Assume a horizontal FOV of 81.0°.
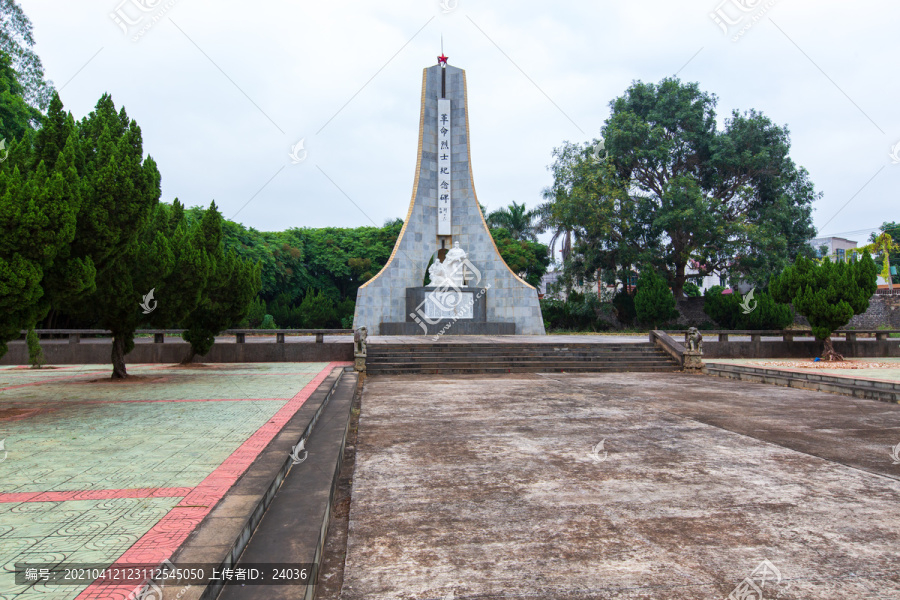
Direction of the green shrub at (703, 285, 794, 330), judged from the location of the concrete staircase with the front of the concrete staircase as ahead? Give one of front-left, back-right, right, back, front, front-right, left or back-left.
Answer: back-left

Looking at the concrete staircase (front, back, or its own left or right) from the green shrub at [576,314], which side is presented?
back

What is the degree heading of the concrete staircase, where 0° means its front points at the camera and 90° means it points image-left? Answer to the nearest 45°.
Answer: approximately 0°

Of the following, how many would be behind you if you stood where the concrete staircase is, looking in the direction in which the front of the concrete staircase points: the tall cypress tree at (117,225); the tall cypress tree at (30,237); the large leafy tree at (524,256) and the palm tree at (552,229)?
2

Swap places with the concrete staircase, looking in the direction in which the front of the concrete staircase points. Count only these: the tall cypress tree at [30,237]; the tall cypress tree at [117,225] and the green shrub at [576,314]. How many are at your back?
1

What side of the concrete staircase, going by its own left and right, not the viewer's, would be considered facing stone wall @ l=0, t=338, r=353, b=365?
right

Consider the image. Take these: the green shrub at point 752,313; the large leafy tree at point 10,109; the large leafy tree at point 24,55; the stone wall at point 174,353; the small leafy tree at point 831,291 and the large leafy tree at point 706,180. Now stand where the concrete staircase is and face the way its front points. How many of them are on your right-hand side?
3

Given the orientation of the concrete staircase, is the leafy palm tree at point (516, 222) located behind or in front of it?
behind

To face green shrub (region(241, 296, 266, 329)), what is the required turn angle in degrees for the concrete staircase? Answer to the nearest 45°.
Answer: approximately 135° to its right

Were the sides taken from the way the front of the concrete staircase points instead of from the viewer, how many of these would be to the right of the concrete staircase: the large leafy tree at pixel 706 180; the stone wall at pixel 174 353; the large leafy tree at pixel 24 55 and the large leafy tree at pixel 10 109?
3

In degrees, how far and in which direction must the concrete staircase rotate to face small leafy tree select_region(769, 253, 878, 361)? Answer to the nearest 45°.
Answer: approximately 90° to its left

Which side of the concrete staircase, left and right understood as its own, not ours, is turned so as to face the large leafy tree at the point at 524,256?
back

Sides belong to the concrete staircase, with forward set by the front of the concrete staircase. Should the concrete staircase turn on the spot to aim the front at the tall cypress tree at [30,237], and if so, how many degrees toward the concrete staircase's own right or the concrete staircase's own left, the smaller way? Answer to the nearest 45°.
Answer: approximately 45° to the concrete staircase's own right

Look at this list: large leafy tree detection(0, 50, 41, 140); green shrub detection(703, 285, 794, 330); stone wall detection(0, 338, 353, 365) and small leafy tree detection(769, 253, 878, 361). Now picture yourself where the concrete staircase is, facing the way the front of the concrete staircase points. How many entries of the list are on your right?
2

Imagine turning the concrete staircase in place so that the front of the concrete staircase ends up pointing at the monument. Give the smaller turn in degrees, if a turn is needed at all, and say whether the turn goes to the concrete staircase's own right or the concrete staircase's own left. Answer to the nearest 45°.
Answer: approximately 180°
